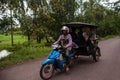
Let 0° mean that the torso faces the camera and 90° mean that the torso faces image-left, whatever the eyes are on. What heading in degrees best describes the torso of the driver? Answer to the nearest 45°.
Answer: approximately 45°

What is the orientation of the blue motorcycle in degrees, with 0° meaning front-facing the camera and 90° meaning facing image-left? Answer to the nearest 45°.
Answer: approximately 45°
